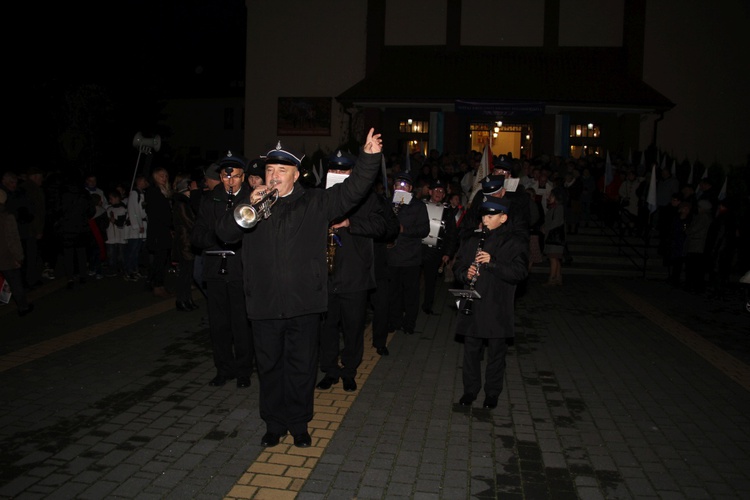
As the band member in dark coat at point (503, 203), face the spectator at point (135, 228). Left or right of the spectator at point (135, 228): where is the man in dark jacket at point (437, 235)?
right

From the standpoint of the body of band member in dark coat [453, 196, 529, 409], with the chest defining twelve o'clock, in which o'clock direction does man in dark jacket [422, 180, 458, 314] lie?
The man in dark jacket is roughly at 4 o'clock from the band member in dark coat.

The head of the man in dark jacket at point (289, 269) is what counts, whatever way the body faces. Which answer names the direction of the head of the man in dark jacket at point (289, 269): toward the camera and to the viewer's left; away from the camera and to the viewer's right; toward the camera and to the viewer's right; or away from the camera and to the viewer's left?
toward the camera and to the viewer's left

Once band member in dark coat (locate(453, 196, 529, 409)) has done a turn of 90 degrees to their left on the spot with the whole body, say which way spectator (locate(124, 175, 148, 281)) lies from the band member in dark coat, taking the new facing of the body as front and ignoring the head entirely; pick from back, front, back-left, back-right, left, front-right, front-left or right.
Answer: back

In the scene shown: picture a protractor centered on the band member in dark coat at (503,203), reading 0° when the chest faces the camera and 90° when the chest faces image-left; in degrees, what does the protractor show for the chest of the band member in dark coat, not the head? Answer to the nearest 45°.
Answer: approximately 0°
